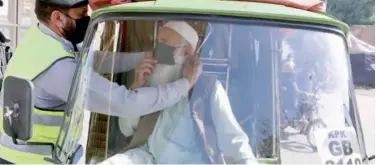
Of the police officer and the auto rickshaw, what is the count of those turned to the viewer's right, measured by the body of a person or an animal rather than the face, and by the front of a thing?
1

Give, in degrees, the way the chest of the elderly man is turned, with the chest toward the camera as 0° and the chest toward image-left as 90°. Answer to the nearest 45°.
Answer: approximately 45°

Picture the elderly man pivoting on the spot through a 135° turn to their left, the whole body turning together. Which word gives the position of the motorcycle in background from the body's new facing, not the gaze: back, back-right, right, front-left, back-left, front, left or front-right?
front

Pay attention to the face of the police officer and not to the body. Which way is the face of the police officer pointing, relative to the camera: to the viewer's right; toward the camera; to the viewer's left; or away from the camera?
to the viewer's right

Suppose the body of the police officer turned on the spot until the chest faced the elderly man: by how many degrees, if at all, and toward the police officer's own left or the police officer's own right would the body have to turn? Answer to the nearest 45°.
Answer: approximately 45° to the police officer's own right

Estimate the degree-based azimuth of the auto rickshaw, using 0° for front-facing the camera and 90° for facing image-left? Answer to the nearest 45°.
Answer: approximately 0°

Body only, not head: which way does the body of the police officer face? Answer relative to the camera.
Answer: to the viewer's right
